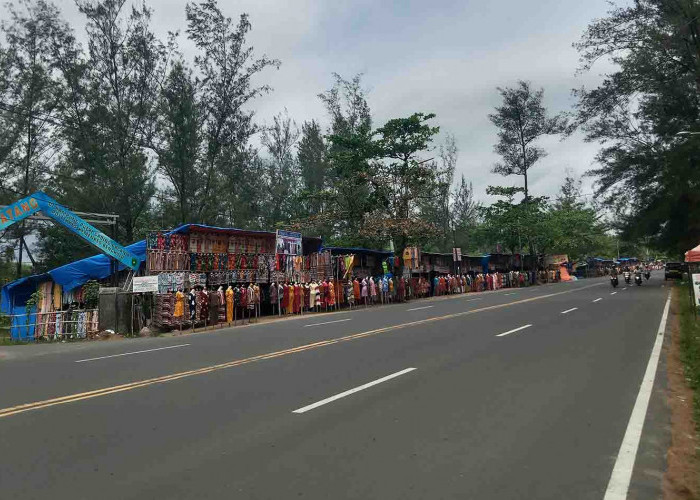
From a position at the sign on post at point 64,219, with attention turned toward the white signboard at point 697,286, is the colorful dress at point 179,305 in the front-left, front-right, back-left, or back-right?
front-left

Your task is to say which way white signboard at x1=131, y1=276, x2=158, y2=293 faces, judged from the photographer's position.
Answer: facing the viewer

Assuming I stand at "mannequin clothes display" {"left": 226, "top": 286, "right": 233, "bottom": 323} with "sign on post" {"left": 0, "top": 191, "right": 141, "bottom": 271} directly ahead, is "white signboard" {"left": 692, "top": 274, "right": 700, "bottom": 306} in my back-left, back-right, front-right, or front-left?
back-left

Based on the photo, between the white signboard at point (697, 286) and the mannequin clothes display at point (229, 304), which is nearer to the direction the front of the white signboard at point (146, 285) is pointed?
the white signboard

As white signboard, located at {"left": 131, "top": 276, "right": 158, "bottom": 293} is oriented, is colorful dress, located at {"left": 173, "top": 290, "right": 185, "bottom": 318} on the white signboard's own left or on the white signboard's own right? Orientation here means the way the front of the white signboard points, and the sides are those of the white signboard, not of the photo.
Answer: on the white signboard's own left

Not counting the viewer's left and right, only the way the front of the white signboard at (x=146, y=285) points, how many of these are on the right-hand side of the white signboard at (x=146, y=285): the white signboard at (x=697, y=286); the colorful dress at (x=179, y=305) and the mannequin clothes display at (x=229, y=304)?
0

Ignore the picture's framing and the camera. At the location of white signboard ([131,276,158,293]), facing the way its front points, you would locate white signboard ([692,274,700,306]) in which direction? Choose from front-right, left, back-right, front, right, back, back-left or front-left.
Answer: front-left

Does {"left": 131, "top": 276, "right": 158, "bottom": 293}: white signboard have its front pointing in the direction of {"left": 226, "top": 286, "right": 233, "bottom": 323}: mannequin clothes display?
no

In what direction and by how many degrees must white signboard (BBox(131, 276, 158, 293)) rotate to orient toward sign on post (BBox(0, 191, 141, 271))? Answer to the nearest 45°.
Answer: approximately 135° to its right
